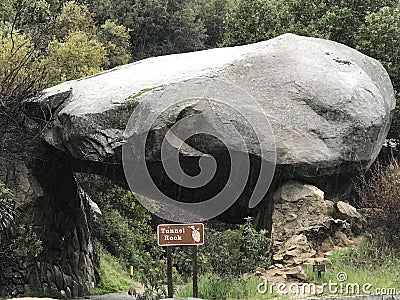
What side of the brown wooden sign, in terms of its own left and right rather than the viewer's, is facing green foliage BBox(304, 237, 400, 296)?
left

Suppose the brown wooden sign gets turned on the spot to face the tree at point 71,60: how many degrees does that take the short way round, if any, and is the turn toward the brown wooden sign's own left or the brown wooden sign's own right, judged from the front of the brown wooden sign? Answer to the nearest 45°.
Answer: approximately 180°

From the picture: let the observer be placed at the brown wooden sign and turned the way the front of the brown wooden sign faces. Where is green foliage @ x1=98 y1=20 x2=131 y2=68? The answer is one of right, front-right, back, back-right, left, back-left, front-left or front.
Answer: back

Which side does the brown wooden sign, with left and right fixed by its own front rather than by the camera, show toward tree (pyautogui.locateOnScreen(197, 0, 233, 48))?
back

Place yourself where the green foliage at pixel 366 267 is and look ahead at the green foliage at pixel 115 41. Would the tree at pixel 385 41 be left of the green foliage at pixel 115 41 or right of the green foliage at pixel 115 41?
right

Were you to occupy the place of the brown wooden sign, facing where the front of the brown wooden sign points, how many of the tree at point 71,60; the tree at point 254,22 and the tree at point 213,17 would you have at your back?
3

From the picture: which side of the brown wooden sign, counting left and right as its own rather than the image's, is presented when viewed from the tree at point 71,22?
back

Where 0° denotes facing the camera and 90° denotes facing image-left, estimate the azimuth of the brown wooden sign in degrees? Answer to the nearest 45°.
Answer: approximately 0°

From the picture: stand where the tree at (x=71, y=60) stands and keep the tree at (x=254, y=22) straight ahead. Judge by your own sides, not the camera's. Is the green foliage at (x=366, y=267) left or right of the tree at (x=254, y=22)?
right
